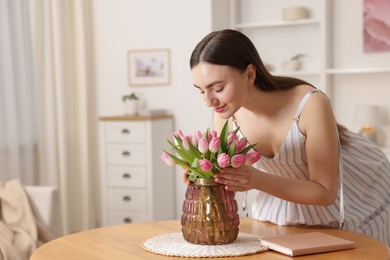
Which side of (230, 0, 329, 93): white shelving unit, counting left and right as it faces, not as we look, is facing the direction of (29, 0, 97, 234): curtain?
right

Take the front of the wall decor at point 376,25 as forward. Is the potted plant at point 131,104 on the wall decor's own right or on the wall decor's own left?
on the wall decor's own right

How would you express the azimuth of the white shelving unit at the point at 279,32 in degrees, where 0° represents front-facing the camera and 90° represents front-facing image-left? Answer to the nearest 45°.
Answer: approximately 0°

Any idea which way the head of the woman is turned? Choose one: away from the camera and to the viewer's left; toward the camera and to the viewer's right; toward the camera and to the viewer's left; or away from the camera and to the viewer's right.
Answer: toward the camera and to the viewer's left

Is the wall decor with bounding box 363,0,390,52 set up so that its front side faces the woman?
yes

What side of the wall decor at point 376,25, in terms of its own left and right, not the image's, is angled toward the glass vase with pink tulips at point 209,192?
front

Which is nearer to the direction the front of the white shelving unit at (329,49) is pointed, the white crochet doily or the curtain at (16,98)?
the white crochet doily

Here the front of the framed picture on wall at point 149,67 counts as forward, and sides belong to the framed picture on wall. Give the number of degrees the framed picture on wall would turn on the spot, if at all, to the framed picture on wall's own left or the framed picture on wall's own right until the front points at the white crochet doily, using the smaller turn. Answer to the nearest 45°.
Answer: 0° — it already faces it

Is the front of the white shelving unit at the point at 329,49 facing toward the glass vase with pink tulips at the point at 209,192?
yes
